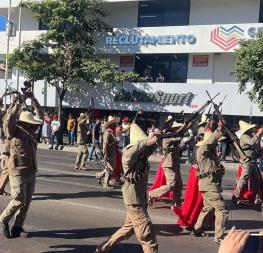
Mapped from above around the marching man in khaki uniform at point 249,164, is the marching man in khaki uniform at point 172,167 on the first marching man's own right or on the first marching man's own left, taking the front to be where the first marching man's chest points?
on the first marching man's own right
